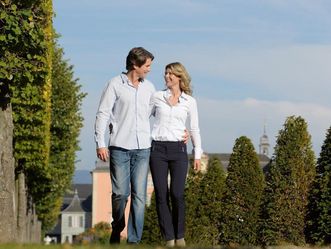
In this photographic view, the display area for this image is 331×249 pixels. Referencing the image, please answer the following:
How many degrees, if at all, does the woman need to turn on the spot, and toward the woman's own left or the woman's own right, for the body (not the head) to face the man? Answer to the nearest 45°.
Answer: approximately 45° to the woman's own right

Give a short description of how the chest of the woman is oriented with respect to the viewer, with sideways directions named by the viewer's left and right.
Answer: facing the viewer

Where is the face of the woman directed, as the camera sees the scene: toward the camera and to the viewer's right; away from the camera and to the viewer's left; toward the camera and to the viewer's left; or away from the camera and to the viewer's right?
toward the camera and to the viewer's left
